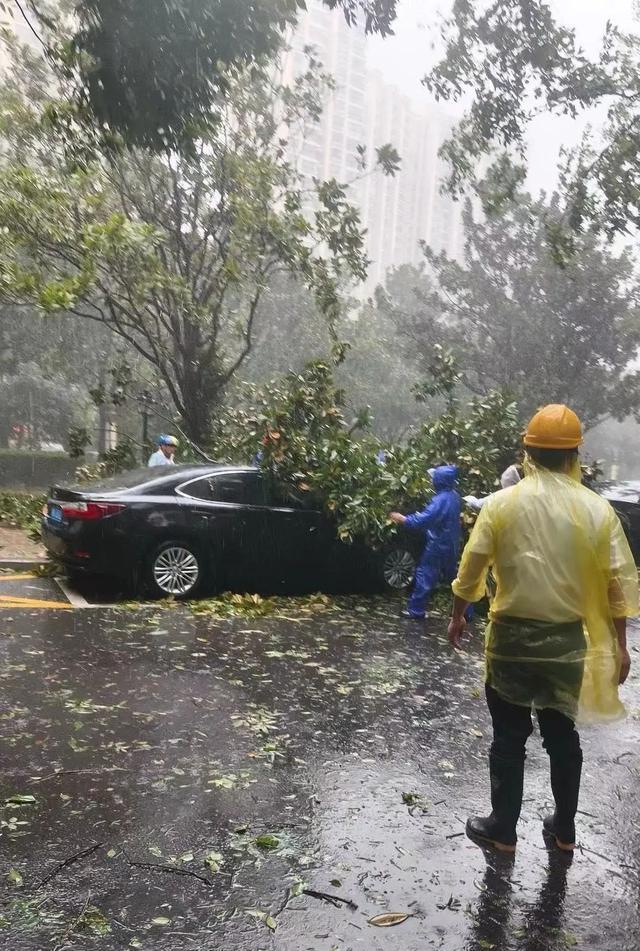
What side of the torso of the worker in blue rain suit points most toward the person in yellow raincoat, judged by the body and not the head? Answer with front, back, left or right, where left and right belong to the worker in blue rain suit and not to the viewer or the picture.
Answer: left

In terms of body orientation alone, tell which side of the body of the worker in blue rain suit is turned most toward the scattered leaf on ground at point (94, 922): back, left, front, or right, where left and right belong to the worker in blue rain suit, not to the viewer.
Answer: left

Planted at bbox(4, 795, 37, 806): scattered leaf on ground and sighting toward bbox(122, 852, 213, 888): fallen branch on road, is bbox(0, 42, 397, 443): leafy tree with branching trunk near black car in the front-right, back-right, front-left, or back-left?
back-left

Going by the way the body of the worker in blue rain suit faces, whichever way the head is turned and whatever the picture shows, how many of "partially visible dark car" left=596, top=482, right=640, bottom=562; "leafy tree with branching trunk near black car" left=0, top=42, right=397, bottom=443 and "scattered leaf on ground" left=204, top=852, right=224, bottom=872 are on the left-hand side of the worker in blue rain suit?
1

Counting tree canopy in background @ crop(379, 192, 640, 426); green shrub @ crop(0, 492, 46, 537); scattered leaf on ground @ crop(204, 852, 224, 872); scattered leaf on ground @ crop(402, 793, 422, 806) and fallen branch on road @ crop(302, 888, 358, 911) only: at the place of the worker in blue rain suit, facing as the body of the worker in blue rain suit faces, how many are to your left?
3

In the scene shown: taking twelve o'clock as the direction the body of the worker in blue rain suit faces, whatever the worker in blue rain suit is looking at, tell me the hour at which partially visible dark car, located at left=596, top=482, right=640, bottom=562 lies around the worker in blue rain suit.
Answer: The partially visible dark car is roughly at 4 o'clock from the worker in blue rain suit.

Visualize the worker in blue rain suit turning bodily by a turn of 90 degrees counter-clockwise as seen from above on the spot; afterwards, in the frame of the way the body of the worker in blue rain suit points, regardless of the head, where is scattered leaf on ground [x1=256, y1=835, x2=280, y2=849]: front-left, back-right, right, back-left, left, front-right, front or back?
front

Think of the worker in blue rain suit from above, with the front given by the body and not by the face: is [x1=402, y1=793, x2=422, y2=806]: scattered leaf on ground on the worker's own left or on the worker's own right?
on the worker's own left

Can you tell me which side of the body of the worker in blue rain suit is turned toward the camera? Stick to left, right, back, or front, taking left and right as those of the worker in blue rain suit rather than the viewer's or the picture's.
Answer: left

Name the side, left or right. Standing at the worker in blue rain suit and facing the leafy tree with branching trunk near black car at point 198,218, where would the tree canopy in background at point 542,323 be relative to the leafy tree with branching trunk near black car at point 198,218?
right

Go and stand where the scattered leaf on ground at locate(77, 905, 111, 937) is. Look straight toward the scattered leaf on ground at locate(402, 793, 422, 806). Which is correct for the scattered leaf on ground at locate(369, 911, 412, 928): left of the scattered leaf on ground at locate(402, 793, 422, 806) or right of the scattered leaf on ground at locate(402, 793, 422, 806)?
right

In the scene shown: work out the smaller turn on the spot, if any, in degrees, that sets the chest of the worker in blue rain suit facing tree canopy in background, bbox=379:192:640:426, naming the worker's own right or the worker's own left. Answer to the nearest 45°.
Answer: approximately 90° to the worker's own right

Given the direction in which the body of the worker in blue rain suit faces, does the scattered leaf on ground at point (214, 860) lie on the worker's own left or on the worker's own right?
on the worker's own left

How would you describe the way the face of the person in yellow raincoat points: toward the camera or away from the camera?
away from the camera

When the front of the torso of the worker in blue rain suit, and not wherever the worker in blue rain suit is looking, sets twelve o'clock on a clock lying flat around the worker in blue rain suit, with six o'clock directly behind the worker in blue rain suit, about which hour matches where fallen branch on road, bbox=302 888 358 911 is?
The fallen branch on road is roughly at 9 o'clock from the worker in blue rain suit.

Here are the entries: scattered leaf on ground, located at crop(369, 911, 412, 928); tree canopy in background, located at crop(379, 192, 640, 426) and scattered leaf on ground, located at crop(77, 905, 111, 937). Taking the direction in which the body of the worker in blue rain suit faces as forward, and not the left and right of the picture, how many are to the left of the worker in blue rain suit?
2
